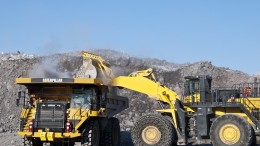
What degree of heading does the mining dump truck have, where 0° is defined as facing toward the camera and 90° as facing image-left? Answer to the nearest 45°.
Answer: approximately 45°

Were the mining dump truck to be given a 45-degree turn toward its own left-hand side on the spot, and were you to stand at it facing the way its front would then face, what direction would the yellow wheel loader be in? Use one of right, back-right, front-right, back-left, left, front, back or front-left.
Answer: left

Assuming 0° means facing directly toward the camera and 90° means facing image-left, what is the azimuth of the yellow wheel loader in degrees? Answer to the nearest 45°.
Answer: approximately 90°
